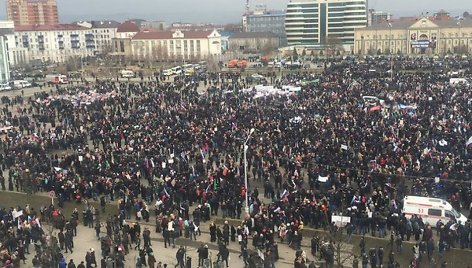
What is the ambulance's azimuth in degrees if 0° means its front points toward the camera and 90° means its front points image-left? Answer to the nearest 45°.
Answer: approximately 270°

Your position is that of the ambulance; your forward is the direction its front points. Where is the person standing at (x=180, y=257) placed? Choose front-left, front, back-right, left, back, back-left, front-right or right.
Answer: back-right
